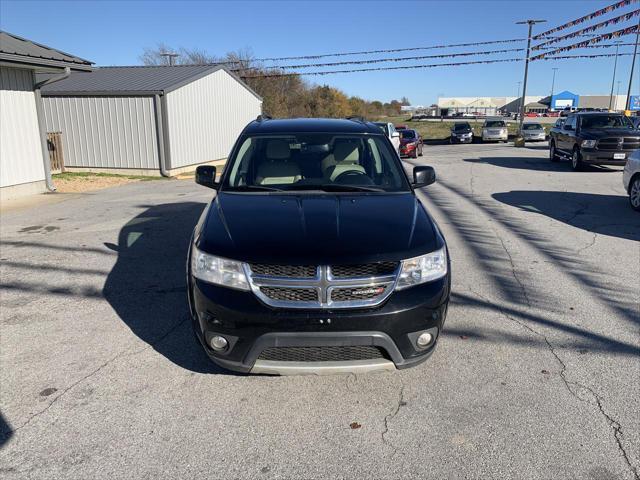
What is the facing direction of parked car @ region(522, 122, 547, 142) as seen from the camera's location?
facing the viewer

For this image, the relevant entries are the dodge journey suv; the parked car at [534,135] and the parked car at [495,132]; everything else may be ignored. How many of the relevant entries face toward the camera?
3

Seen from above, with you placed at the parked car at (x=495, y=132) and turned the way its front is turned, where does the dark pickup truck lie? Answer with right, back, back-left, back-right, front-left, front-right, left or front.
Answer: front

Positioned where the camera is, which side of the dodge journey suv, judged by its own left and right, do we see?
front

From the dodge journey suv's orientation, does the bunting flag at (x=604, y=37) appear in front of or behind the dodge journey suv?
behind

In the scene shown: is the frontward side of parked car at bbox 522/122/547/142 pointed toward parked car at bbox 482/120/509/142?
no

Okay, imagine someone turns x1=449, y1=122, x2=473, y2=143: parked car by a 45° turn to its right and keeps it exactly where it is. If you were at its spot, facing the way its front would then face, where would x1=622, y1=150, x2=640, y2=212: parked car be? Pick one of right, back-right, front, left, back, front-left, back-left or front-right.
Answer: front-left

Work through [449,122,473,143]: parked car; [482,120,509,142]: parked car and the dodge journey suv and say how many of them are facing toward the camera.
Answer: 3

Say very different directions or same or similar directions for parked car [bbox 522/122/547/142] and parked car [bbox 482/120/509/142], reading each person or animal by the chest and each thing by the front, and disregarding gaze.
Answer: same or similar directions

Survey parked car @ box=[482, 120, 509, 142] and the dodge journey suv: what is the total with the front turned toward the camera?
2

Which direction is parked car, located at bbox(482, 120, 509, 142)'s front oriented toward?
toward the camera

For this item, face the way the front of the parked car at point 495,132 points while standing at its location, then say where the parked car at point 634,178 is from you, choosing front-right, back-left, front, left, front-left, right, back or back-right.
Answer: front

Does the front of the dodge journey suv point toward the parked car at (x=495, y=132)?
no

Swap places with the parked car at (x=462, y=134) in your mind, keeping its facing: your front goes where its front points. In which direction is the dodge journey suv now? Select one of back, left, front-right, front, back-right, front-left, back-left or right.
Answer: front

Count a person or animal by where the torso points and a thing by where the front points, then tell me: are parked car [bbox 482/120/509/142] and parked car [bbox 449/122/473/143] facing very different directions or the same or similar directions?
same or similar directions
